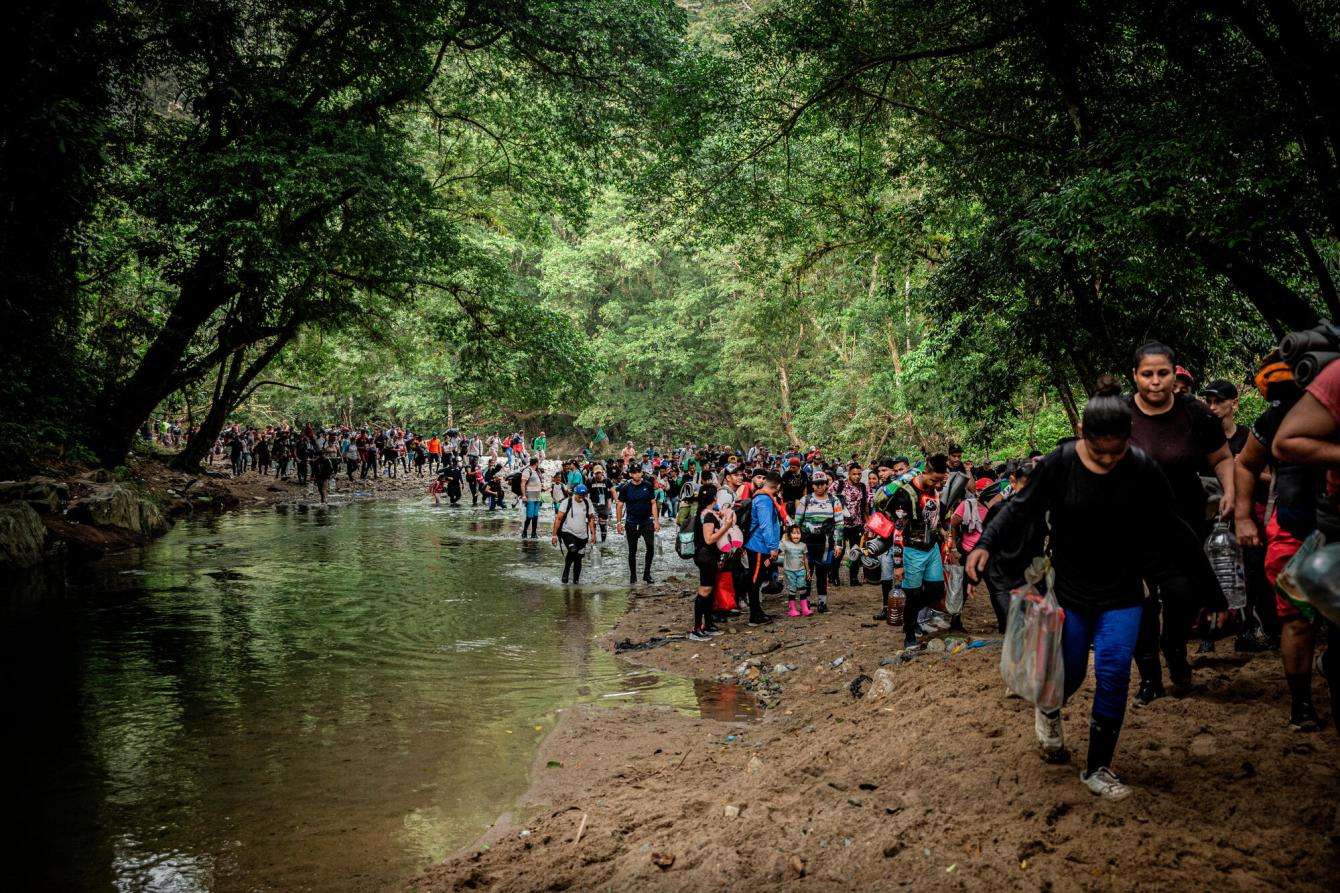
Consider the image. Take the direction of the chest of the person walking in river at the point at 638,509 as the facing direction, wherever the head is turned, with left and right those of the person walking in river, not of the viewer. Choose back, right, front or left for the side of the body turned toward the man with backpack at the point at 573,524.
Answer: right

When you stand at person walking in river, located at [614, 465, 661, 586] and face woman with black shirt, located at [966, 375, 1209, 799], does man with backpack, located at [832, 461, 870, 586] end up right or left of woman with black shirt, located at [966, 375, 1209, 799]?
left

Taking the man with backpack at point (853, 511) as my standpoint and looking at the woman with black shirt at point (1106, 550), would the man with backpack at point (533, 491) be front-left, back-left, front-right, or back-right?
back-right
